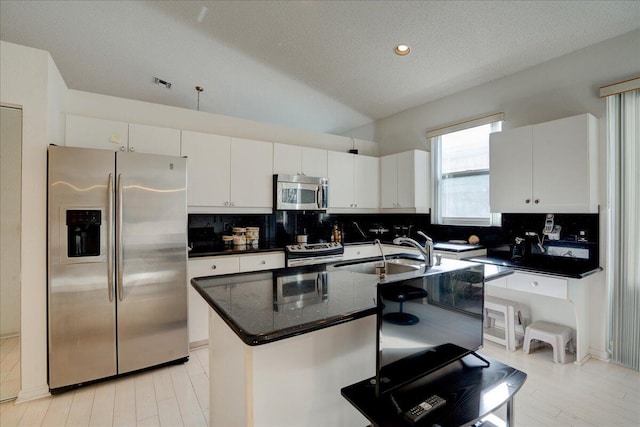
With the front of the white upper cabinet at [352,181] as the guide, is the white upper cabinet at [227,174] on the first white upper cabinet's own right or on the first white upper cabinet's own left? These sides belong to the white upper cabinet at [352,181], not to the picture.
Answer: on the first white upper cabinet's own right

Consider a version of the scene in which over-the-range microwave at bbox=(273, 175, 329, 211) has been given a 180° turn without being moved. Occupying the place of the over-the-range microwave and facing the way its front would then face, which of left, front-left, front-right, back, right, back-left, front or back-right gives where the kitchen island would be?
back-left

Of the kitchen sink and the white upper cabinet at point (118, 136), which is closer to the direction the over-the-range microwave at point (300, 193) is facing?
the kitchen sink

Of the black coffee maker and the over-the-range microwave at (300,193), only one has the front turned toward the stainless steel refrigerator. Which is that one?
the black coffee maker

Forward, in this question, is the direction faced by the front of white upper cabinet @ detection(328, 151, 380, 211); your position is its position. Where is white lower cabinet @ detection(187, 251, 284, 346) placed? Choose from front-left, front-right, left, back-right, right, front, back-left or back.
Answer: right

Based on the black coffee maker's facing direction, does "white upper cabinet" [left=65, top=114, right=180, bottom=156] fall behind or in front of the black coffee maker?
in front
